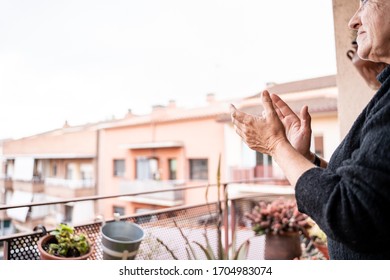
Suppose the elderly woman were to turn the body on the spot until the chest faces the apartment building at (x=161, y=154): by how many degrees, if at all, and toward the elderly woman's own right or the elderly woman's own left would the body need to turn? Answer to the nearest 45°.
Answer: approximately 45° to the elderly woman's own right

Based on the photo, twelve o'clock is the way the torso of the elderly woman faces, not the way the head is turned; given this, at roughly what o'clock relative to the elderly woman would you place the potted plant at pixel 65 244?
The potted plant is roughly at 1 o'clock from the elderly woman.

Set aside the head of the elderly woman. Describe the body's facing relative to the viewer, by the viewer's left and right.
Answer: facing to the left of the viewer

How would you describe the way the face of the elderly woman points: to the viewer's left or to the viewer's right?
to the viewer's left

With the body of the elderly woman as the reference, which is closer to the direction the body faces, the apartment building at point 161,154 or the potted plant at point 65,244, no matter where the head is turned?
the potted plant

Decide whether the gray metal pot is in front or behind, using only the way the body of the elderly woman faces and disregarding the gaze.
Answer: in front
